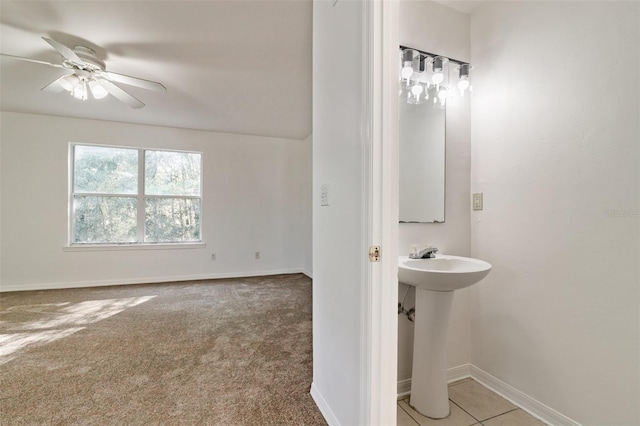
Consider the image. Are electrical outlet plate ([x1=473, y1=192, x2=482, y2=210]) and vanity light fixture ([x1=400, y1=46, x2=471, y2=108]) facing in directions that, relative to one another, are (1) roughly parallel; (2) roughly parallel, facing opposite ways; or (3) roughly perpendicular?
roughly perpendicular

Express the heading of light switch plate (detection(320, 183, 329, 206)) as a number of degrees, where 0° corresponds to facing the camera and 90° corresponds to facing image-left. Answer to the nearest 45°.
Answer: approximately 45°

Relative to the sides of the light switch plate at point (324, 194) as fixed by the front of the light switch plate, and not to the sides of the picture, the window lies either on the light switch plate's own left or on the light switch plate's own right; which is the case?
on the light switch plate's own right

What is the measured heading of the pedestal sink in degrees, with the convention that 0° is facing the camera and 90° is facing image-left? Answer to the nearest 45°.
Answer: approximately 315°

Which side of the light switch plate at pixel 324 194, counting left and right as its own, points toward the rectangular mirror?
back

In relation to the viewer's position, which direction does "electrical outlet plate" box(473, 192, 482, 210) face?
facing the viewer and to the left of the viewer
